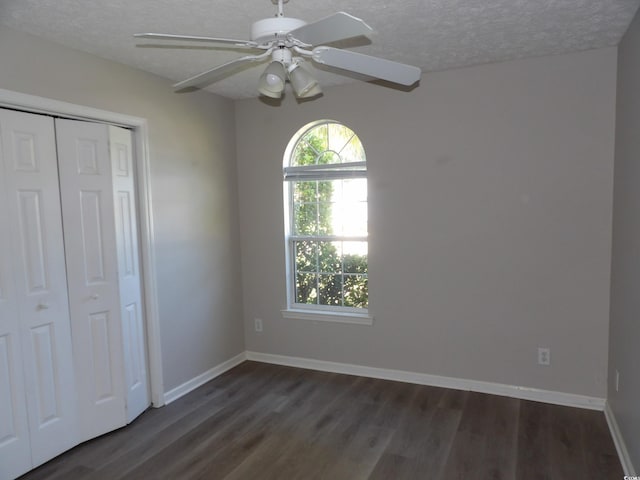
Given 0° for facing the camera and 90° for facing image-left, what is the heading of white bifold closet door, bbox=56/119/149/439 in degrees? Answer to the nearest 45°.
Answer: approximately 315°

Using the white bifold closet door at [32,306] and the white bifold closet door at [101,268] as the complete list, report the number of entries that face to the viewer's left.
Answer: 0

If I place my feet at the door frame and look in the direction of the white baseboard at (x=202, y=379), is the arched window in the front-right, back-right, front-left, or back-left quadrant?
front-right

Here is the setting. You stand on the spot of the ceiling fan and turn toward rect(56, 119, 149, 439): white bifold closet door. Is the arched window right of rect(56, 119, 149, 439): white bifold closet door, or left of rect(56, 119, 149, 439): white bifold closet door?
right

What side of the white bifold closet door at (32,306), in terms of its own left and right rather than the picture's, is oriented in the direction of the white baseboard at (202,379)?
left

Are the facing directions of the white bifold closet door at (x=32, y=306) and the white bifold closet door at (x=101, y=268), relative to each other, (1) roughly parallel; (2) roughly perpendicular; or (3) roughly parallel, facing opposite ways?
roughly parallel

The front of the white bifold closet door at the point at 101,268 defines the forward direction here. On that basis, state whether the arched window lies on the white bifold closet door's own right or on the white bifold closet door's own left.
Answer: on the white bifold closet door's own left

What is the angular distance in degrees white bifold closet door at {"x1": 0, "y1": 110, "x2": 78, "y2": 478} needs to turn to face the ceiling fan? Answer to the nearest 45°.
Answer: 0° — it already faces it

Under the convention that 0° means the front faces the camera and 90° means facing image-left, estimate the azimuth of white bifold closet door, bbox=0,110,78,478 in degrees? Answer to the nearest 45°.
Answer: approximately 315°

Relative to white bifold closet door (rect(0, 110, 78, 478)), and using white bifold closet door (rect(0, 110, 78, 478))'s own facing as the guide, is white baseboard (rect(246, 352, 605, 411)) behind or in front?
in front
